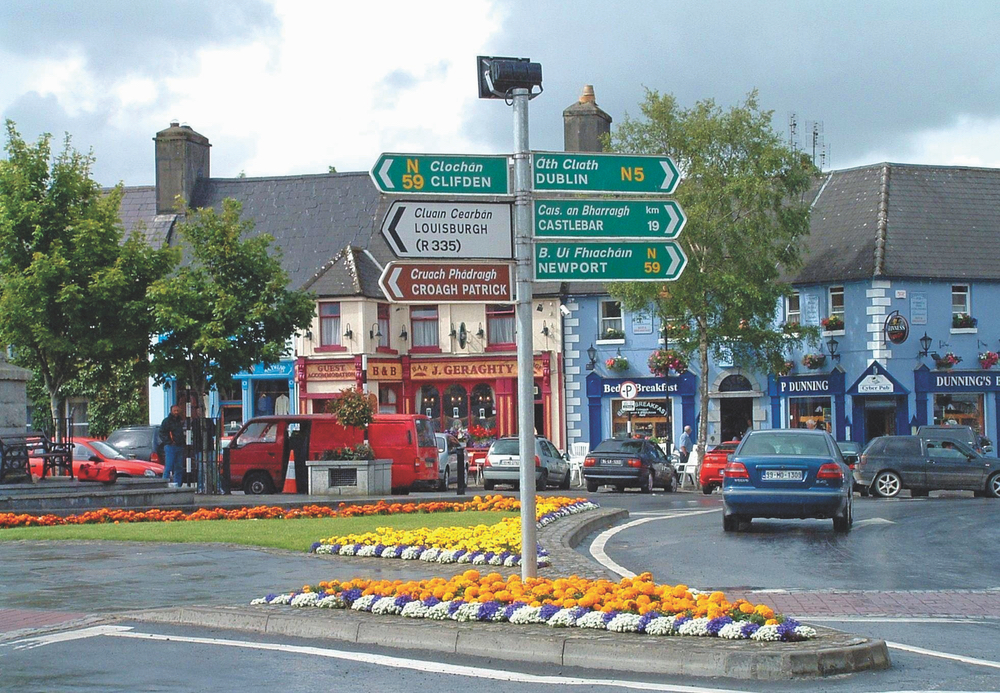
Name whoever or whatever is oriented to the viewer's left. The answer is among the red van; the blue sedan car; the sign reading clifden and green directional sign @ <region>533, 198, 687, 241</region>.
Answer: the red van

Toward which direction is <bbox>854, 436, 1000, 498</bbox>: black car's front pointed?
to the viewer's right

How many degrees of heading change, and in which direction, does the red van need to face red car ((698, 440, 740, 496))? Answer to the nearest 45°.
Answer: approximately 180°

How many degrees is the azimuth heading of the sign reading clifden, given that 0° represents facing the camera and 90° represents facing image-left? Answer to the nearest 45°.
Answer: approximately 0°

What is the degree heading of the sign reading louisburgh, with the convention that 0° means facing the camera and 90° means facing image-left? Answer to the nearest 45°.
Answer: approximately 0°

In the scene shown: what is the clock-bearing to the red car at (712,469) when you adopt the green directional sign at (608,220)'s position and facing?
The red car is roughly at 6 o'clock from the green directional sign.

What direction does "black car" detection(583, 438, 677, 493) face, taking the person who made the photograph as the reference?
facing away from the viewer and to the right of the viewer

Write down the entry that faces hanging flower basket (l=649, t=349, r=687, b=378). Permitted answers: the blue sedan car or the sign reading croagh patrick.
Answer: the blue sedan car

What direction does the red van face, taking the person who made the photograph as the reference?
facing to the left of the viewer

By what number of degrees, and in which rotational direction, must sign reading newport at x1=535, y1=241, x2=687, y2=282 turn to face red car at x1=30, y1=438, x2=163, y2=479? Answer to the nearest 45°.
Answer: approximately 135° to its right

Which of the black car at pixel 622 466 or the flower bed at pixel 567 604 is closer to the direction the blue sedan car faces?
the black car
